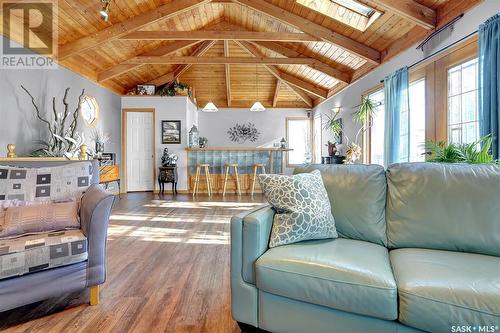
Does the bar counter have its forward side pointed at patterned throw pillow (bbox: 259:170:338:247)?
yes

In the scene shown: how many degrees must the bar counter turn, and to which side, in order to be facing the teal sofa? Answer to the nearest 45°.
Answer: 0° — it already faces it

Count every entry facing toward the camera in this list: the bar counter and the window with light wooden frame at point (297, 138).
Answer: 2

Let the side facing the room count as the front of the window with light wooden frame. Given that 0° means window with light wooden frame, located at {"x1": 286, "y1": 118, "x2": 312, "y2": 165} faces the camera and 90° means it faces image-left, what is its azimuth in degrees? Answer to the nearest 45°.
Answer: approximately 0°

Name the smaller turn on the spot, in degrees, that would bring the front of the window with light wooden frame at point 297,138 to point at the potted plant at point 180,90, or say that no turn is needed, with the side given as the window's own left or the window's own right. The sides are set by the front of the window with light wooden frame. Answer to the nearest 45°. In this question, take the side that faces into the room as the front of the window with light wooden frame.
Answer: approximately 45° to the window's own right

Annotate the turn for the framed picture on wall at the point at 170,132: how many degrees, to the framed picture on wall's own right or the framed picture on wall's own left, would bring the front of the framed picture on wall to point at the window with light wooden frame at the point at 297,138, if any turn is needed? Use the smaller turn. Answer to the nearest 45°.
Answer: approximately 90° to the framed picture on wall's own left

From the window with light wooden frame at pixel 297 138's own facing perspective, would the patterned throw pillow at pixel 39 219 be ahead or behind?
ahead

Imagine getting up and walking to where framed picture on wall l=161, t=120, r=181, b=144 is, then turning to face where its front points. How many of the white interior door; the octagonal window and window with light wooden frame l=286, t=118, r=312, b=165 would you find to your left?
1

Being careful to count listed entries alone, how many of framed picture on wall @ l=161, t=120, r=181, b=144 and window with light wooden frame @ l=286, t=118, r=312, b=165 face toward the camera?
2

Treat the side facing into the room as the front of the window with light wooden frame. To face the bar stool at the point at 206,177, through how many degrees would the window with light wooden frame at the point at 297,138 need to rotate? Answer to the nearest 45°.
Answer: approximately 45° to its right

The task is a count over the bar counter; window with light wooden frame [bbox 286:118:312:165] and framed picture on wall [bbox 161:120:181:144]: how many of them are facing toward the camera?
3

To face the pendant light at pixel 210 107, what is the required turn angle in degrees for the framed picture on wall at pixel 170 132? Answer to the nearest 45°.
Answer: approximately 45° to its left
